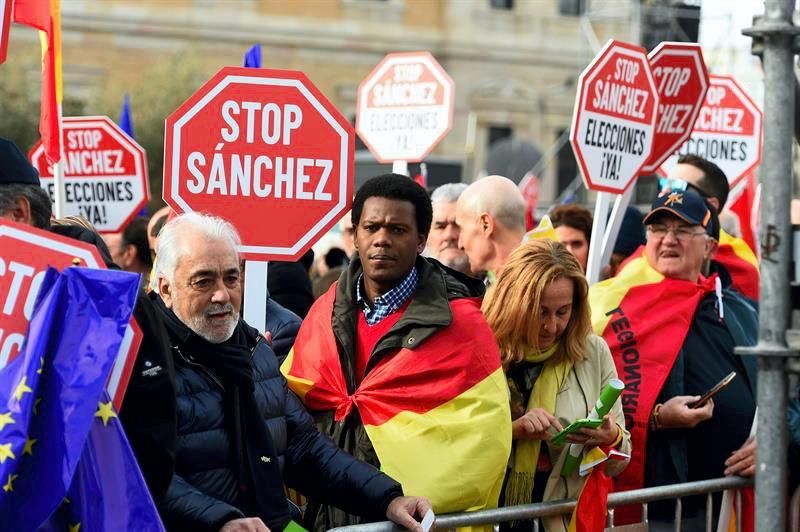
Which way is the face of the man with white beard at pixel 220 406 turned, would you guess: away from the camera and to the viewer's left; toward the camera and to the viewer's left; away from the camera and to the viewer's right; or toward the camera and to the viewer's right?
toward the camera and to the viewer's right

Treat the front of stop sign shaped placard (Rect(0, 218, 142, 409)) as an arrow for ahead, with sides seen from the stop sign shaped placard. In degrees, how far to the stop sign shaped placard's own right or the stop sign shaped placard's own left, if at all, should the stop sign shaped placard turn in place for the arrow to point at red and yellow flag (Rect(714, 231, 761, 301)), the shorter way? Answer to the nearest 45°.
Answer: approximately 135° to the stop sign shaped placard's own left

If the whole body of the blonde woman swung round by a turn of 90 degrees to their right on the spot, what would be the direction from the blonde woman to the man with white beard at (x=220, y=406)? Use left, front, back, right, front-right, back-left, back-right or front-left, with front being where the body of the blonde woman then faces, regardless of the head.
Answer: front-left

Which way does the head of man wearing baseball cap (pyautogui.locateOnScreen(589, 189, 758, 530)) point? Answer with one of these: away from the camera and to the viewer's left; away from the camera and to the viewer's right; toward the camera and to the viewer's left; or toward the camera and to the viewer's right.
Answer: toward the camera and to the viewer's left

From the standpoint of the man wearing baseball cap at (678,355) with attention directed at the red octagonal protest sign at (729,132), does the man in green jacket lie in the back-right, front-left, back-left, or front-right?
back-left

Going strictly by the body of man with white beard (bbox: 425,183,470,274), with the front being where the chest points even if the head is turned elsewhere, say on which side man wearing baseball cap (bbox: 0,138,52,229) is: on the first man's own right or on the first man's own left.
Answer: on the first man's own right
